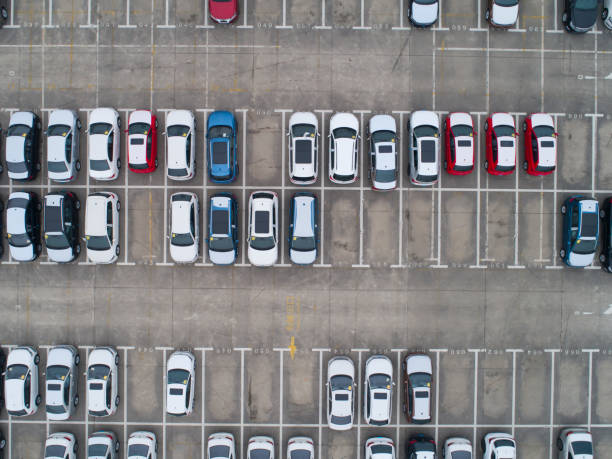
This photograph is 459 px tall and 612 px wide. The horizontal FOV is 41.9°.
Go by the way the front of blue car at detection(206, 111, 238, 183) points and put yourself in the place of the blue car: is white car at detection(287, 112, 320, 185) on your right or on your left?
on your right

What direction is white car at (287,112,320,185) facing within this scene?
away from the camera

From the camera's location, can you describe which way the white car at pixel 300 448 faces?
facing the viewer

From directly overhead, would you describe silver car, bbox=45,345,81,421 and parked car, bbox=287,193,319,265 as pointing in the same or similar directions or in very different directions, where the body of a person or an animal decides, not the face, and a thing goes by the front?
very different directions

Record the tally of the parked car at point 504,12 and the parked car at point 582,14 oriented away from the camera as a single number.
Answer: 0

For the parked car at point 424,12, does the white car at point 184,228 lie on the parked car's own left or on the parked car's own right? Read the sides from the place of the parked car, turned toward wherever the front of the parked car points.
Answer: on the parked car's own right

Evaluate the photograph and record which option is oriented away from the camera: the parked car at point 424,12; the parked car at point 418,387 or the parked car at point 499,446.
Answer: the parked car at point 418,387

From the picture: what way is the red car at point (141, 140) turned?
away from the camera

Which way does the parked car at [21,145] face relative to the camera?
away from the camera

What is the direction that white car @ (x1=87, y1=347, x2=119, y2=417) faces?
away from the camera

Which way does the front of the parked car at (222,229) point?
toward the camera
